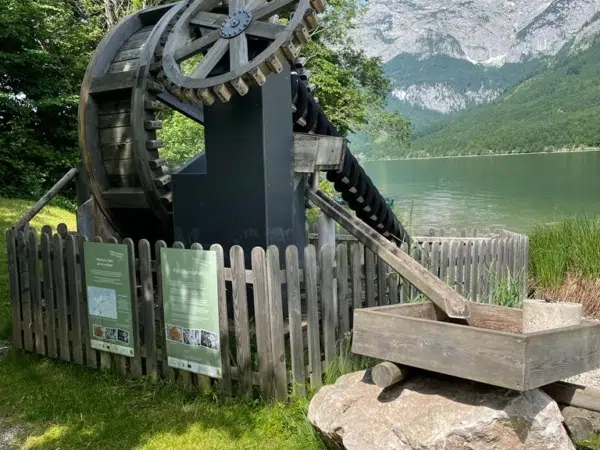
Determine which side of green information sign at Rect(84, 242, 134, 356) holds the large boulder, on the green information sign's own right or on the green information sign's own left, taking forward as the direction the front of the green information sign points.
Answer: on the green information sign's own left

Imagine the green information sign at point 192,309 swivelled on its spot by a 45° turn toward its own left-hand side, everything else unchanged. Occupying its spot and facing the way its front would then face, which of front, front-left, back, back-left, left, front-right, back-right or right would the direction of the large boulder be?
front-left

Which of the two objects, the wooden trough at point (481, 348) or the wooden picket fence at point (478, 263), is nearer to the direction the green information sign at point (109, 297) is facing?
the wooden trough

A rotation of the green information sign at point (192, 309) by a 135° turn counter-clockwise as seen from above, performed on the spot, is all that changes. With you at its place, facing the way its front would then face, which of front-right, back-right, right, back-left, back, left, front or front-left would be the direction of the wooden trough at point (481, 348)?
front-right

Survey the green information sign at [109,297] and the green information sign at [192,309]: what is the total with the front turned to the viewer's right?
0

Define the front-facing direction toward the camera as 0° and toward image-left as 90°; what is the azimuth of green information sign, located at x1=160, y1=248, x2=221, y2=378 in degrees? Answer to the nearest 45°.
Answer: approximately 45°

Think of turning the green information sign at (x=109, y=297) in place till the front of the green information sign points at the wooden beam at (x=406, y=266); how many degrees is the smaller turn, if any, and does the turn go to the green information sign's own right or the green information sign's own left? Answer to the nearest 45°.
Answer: approximately 90° to the green information sign's own left

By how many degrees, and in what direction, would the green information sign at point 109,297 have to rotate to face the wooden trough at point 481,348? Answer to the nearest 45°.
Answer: approximately 90° to its left

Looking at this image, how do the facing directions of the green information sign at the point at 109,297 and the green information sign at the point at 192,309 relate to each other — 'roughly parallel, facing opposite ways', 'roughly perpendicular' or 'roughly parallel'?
roughly parallel

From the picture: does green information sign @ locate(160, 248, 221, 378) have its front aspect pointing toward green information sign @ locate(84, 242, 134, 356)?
no

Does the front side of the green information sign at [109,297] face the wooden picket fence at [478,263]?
no

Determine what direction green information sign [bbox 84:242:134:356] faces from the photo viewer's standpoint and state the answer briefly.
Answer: facing the viewer and to the left of the viewer

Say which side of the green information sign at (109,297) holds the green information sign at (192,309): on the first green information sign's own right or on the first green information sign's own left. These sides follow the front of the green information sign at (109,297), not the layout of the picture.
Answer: on the first green information sign's own left
